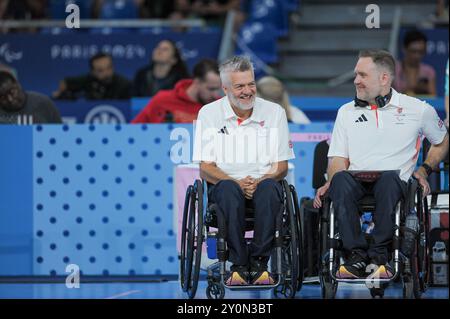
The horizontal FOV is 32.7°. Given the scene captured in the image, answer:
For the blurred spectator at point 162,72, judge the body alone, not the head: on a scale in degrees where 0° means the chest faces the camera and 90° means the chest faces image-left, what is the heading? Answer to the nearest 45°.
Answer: approximately 45°

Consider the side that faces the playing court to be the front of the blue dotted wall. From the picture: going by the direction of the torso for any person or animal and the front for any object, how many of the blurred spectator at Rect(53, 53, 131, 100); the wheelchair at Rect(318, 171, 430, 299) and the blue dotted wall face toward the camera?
3

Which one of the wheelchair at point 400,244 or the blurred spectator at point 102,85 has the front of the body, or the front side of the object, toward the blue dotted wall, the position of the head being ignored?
the blurred spectator

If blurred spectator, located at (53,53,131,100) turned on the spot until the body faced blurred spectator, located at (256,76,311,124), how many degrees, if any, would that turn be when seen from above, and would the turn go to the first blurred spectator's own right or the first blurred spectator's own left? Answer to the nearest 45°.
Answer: approximately 45° to the first blurred spectator's own left

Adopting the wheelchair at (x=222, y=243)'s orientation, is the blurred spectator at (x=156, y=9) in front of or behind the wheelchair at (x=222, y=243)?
behind

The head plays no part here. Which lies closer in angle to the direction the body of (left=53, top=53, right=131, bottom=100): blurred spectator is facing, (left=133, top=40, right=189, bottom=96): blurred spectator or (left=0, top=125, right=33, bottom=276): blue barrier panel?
the blue barrier panel

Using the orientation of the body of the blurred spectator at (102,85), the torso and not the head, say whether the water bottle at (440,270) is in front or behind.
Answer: in front

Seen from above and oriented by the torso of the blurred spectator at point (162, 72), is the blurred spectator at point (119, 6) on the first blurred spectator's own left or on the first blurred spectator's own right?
on the first blurred spectator's own right

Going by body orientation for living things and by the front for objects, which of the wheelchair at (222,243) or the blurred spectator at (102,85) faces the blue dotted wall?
the blurred spectator

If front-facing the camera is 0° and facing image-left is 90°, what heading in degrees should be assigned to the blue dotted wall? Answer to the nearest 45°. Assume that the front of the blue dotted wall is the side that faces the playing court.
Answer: approximately 0°

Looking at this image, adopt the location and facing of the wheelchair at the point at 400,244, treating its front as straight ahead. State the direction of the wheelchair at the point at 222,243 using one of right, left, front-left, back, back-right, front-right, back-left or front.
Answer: right
